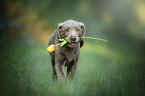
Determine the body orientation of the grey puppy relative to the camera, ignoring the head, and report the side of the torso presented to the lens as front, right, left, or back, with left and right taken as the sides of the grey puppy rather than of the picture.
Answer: front
